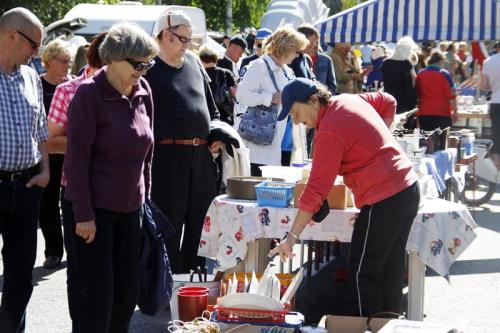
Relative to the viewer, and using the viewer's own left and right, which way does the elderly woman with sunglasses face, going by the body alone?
facing the viewer and to the right of the viewer

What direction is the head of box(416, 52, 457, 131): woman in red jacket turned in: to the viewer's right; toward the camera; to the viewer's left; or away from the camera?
away from the camera

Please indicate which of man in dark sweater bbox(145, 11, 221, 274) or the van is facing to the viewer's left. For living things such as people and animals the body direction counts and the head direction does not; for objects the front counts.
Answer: the van

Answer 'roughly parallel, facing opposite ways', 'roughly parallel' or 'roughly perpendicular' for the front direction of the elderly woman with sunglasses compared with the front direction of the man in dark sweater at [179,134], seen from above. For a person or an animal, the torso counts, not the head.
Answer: roughly parallel

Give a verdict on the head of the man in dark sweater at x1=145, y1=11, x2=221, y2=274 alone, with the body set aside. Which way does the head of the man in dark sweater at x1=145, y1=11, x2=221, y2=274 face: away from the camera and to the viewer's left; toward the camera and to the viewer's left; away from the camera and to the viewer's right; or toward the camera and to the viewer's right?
toward the camera and to the viewer's right

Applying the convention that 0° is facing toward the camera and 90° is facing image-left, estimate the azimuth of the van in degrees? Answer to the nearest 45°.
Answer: approximately 90°

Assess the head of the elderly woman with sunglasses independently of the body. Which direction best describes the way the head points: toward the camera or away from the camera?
toward the camera

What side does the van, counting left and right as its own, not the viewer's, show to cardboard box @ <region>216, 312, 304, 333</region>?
left

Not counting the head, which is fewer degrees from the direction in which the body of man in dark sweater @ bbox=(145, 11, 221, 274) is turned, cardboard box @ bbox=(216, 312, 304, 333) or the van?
the cardboard box

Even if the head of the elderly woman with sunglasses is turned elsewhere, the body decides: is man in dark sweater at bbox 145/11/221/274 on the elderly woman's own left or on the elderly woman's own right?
on the elderly woman's own left

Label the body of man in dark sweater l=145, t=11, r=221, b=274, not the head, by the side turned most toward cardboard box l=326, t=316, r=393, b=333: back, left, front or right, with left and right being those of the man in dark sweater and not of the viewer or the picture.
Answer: front

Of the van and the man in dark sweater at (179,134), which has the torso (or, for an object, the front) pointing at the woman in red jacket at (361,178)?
the man in dark sweater
